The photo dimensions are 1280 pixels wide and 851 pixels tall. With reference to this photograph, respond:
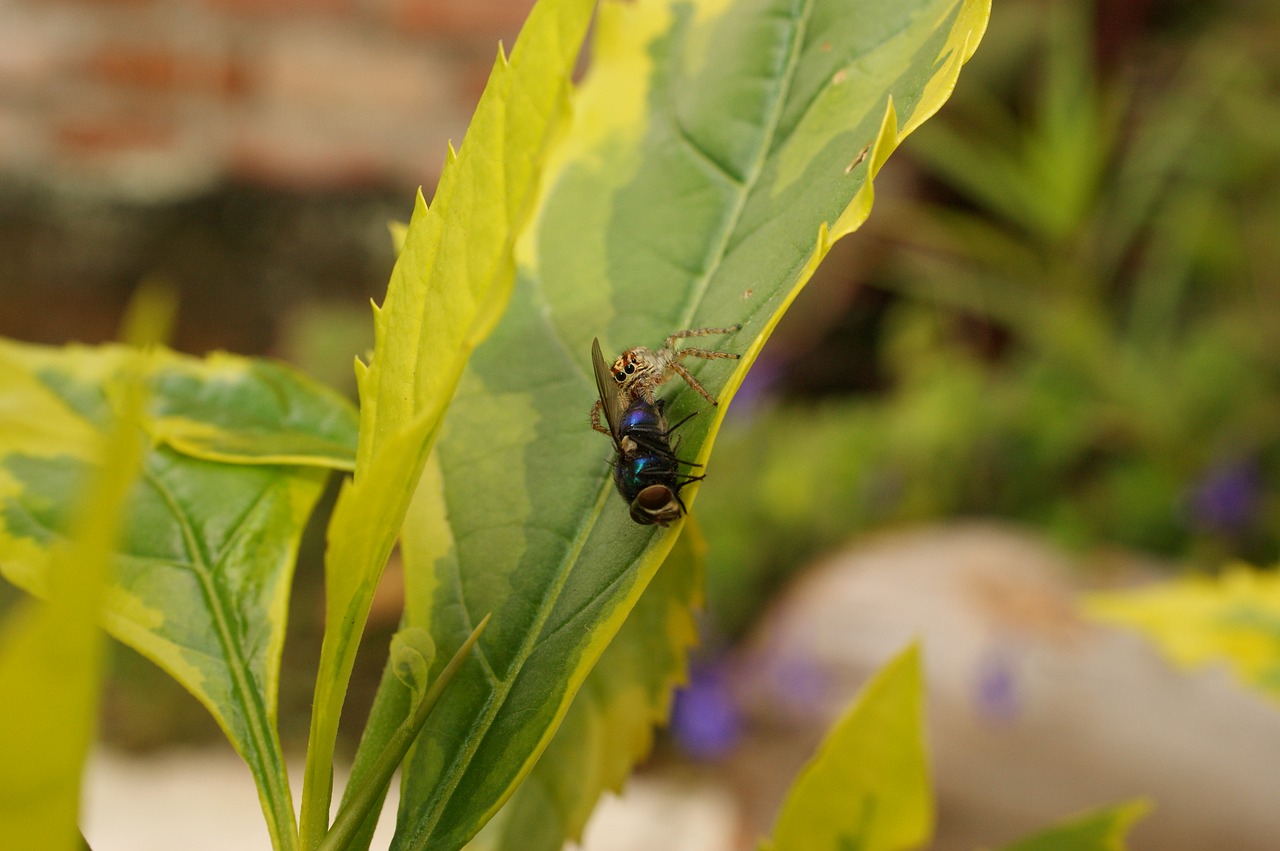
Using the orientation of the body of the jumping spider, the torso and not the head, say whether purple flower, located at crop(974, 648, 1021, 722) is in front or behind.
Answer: behind

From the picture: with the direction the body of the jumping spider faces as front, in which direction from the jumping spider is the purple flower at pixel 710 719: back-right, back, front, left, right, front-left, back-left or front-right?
back-right

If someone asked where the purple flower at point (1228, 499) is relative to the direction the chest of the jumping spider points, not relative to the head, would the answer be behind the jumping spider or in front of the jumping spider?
behind

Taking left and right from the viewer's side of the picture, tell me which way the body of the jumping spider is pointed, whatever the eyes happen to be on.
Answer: facing the viewer and to the left of the viewer
